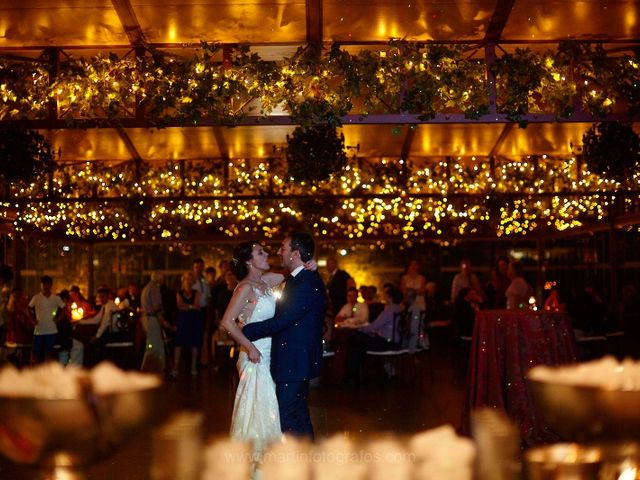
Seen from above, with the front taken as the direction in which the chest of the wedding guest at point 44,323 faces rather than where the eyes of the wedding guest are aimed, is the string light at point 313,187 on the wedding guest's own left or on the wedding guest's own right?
on the wedding guest's own left

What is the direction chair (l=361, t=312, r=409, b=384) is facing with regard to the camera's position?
facing to the left of the viewer

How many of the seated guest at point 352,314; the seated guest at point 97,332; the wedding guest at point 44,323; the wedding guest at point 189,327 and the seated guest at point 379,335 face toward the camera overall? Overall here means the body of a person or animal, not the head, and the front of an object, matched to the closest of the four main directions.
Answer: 3

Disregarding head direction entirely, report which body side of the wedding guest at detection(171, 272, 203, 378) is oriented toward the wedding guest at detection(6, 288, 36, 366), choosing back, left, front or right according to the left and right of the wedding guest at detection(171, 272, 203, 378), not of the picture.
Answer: right

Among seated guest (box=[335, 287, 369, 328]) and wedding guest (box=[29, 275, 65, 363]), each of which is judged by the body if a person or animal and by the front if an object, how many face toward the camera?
2

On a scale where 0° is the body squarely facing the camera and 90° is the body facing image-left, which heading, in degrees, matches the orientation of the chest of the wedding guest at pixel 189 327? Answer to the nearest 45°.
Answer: approximately 0°

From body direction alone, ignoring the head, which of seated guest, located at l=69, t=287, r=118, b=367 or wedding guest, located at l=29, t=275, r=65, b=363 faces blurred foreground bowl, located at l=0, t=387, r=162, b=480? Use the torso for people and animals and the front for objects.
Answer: the wedding guest

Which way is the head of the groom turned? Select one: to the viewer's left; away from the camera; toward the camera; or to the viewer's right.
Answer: to the viewer's left

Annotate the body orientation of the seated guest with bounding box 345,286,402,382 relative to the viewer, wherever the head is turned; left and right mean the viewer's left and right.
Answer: facing to the left of the viewer

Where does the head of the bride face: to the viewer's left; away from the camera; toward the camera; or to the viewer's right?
to the viewer's right
